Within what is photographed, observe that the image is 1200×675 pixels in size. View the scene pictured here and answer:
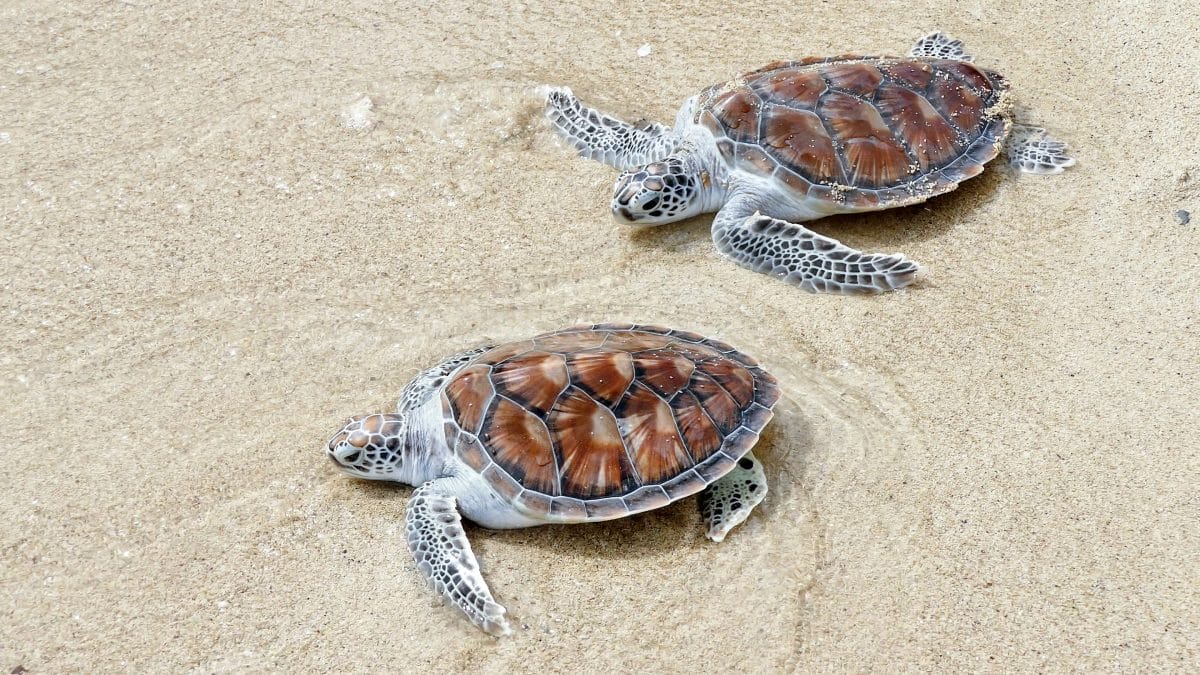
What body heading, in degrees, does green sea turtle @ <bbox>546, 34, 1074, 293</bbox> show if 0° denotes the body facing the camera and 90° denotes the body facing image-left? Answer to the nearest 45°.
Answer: approximately 45°

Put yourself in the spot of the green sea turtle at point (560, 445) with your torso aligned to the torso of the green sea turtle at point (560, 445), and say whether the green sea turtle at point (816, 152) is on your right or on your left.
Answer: on your right

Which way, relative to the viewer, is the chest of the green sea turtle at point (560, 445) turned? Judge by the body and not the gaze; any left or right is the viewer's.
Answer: facing to the left of the viewer

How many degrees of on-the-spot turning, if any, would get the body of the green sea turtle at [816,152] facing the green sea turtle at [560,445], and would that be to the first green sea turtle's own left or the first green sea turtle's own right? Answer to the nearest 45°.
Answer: approximately 45° to the first green sea turtle's own left

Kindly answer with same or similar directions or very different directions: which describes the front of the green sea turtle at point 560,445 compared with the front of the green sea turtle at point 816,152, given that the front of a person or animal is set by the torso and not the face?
same or similar directions

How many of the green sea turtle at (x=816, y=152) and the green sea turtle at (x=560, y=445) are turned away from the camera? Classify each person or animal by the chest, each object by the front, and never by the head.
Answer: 0
